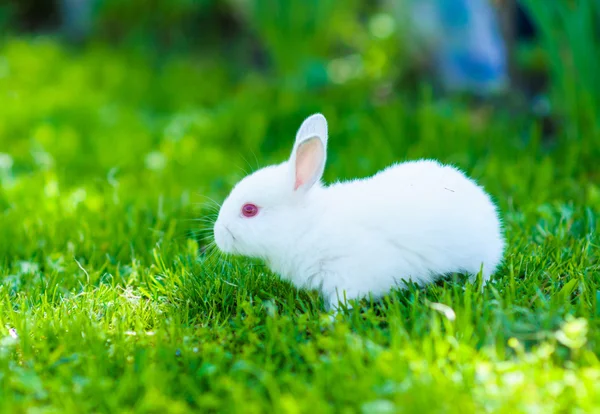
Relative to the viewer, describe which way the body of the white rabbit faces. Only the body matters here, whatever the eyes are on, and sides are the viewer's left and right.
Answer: facing to the left of the viewer
